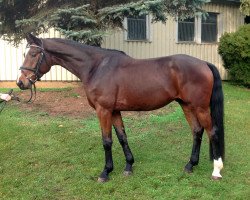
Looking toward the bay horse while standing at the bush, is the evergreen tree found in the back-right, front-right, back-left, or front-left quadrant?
front-right

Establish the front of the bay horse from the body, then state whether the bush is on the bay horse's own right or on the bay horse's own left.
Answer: on the bay horse's own right

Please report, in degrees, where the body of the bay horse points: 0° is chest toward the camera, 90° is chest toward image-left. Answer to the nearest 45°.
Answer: approximately 90°

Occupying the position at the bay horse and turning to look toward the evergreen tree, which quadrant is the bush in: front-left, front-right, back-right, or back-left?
front-right

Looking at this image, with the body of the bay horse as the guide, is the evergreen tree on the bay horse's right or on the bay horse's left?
on the bay horse's right
